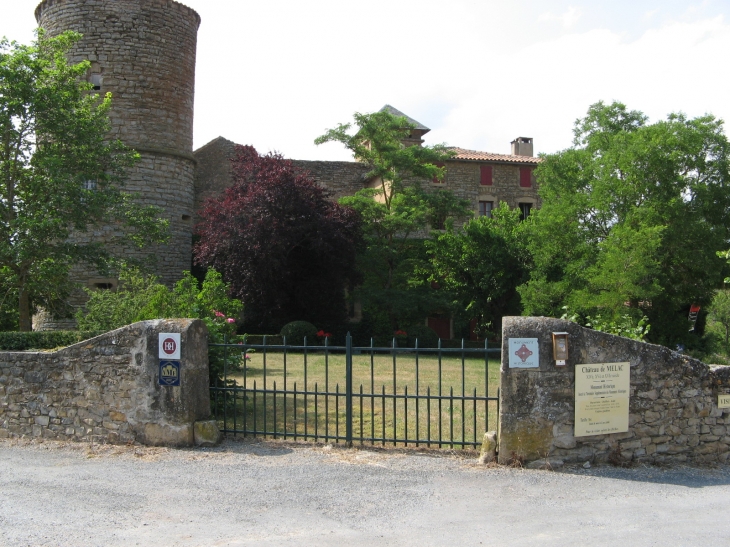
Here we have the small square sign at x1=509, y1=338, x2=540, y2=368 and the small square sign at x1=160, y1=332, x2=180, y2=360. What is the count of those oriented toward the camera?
2

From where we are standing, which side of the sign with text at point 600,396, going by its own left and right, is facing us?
front

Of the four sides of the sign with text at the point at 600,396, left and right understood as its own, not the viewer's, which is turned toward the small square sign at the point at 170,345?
right

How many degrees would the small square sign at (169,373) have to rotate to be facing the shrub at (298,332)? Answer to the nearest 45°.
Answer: approximately 180°

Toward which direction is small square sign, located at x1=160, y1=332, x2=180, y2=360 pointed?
toward the camera

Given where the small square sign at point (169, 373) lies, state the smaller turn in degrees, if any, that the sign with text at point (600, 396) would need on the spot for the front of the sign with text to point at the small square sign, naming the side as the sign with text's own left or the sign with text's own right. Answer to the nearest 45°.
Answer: approximately 90° to the sign with text's own right

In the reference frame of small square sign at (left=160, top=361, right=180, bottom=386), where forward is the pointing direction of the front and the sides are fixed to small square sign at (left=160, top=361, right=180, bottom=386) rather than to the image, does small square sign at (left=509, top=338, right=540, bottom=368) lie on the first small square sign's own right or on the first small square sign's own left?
on the first small square sign's own left

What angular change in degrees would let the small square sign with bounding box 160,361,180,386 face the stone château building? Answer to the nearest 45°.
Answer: approximately 180°

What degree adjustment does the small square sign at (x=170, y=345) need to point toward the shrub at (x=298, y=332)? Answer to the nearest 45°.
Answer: approximately 180°

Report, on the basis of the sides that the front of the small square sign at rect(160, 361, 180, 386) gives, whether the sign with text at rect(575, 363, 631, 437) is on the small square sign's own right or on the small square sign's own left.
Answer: on the small square sign's own left

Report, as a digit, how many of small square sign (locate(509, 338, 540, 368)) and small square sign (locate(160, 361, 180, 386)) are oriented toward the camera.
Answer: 2

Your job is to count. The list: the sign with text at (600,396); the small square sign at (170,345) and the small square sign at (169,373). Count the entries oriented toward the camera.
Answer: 3

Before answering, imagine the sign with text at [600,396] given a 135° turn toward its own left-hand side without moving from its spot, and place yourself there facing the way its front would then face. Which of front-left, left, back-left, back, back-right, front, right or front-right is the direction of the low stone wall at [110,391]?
back-left

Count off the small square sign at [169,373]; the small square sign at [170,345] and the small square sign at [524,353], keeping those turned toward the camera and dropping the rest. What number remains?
3
